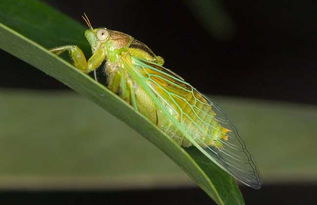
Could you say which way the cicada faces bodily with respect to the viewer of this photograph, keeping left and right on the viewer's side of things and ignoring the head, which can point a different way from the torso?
facing to the left of the viewer
